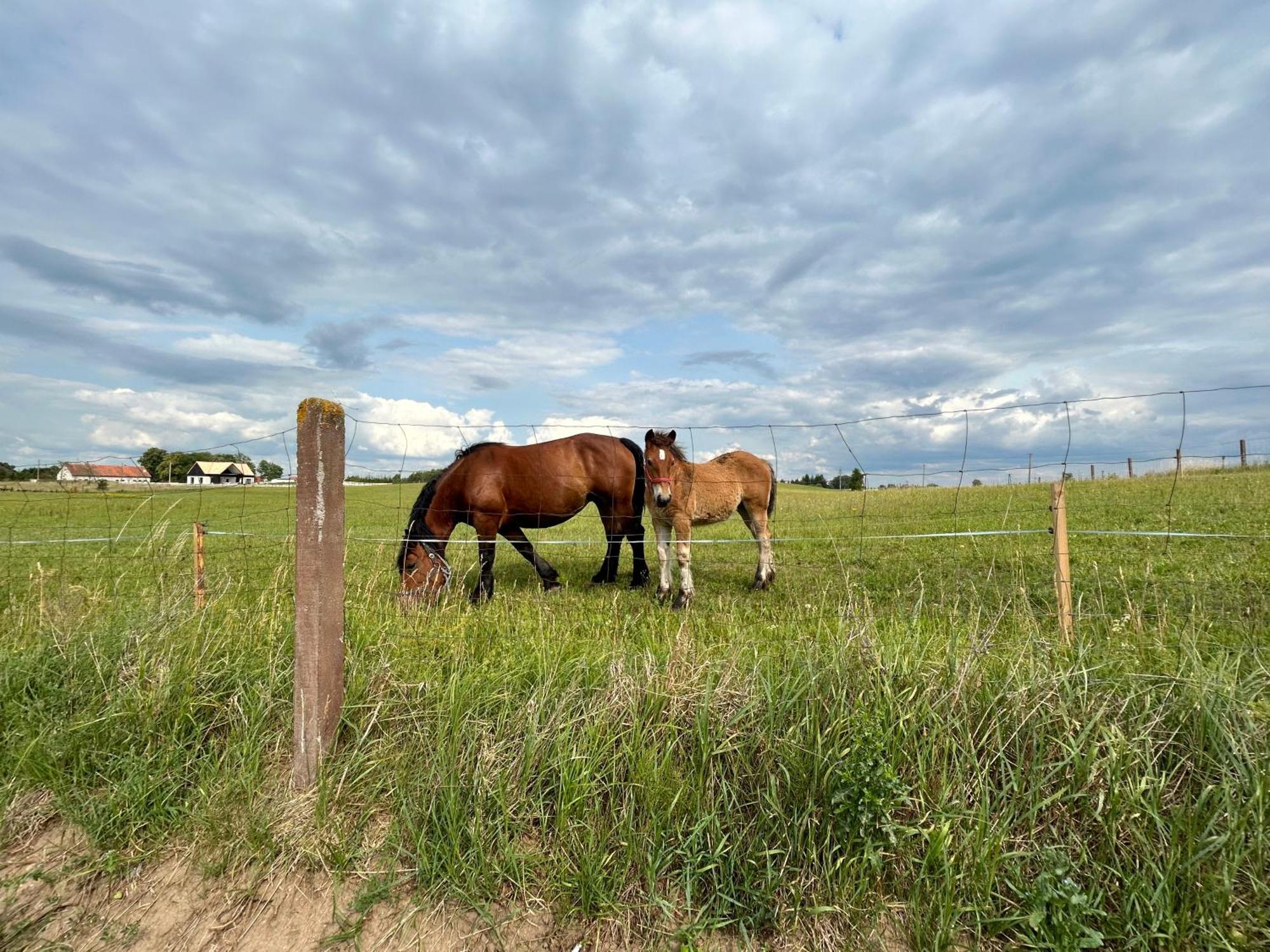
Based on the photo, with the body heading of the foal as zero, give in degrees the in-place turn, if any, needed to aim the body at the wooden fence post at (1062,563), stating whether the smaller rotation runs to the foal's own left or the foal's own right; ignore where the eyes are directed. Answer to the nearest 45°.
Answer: approximately 90° to the foal's own left

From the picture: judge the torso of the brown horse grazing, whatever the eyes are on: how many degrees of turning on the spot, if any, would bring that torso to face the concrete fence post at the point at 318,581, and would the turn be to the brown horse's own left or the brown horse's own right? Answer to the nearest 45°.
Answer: approximately 90° to the brown horse's own left

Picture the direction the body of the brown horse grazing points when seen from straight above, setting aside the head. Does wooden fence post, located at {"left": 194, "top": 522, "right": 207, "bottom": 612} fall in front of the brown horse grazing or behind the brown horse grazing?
in front

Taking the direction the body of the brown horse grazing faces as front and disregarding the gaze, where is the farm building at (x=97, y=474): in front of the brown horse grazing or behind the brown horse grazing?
in front

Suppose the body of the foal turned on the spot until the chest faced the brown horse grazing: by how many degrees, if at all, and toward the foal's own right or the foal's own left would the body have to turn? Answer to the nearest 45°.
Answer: approximately 45° to the foal's own right

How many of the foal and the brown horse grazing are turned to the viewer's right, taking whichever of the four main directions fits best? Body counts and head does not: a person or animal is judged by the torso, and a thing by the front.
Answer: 0

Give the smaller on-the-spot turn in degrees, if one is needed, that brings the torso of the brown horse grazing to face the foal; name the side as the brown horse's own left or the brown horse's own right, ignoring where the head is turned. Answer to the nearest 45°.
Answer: approximately 180°

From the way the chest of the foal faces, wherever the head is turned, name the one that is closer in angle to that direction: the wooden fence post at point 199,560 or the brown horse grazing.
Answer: the wooden fence post

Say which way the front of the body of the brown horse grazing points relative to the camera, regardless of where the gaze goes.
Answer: to the viewer's left

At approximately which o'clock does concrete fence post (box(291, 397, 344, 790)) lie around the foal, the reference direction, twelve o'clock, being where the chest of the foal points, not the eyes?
The concrete fence post is roughly at 11 o'clock from the foal.

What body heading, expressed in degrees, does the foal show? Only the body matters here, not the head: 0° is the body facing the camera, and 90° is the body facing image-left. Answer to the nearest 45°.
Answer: approximately 45°

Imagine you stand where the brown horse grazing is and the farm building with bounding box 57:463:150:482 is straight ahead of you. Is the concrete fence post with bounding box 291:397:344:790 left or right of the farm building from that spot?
left
